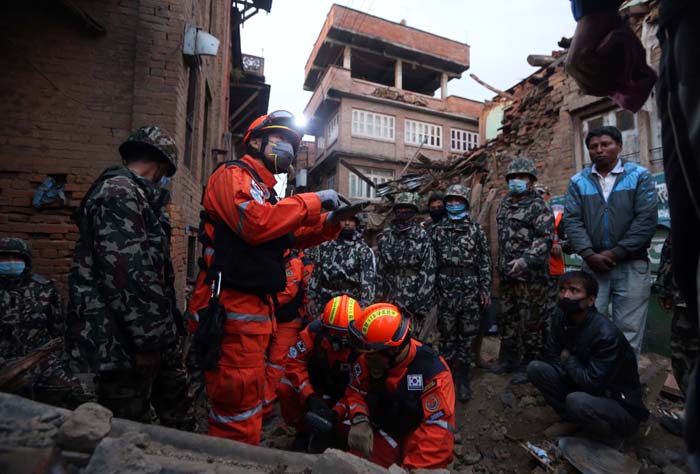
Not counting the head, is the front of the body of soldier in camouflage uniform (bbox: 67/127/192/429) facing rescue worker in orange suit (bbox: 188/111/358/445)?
yes

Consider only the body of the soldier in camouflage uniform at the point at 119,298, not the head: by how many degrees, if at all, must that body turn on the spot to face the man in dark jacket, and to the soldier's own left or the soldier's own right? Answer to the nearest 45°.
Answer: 0° — they already face them

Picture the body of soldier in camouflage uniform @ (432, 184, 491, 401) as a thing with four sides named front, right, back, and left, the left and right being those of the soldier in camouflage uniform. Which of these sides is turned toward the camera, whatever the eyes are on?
front

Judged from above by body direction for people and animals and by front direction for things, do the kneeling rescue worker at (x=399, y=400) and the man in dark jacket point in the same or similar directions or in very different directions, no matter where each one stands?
same or similar directions

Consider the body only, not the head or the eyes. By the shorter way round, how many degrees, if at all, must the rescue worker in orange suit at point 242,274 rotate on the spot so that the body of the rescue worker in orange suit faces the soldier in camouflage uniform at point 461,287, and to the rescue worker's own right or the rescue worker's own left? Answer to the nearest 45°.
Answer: approximately 45° to the rescue worker's own left

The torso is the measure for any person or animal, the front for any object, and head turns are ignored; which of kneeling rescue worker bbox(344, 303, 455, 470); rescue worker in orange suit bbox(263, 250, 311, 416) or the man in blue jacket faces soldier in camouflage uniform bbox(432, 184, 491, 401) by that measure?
the rescue worker in orange suit

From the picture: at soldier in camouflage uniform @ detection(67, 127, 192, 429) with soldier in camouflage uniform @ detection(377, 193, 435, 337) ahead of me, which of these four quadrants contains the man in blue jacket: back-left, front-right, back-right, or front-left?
front-right

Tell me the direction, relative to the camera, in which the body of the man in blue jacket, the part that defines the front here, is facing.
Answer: toward the camera

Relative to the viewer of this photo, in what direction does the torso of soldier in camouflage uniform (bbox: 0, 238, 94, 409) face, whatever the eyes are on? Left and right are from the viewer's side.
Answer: facing the viewer

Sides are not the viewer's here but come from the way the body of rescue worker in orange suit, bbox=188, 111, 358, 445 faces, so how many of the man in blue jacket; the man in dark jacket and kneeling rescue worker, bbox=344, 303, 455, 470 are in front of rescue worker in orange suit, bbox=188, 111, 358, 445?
3

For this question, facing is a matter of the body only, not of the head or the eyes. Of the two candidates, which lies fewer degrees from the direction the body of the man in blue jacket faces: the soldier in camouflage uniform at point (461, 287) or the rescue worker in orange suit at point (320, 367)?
the rescue worker in orange suit

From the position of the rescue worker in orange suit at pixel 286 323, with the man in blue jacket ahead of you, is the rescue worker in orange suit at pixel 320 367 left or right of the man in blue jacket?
right

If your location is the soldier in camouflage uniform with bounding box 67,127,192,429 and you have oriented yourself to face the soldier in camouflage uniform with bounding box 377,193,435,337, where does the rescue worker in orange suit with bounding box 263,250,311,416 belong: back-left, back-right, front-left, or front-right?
front-left

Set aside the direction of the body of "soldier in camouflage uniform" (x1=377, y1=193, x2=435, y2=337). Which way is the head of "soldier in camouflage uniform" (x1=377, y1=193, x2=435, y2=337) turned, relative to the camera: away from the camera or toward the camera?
toward the camera

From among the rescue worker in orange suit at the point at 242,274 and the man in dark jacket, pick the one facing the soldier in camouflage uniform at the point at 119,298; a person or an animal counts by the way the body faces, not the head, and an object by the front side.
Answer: the man in dark jacket

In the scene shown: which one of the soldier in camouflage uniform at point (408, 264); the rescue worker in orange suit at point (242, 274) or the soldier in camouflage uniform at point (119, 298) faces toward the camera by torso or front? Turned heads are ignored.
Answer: the soldier in camouflage uniform at point (408, 264)
